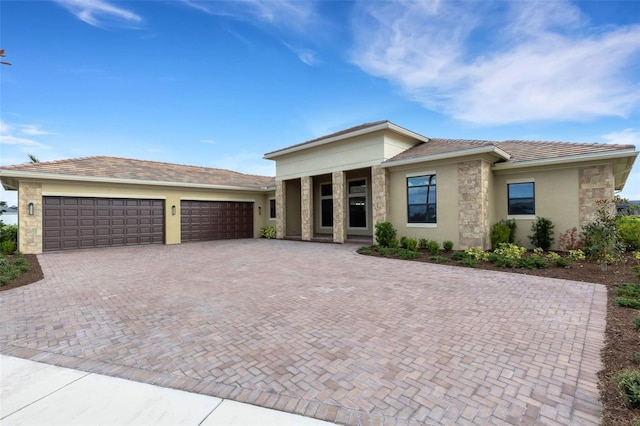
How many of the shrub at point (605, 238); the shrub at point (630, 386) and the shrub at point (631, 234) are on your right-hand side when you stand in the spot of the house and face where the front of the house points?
0

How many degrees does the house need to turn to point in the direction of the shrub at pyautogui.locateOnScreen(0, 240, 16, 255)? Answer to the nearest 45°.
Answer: approximately 45° to its right

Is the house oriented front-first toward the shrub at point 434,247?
no

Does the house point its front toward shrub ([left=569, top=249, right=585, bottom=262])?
no

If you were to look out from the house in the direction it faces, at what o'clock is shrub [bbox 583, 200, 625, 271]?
The shrub is roughly at 9 o'clock from the house.

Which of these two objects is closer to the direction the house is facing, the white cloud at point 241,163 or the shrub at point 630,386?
the shrub

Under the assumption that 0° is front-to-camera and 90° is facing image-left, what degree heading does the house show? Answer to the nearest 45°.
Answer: approximately 45°

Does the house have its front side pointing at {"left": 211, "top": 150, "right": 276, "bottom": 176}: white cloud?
no
